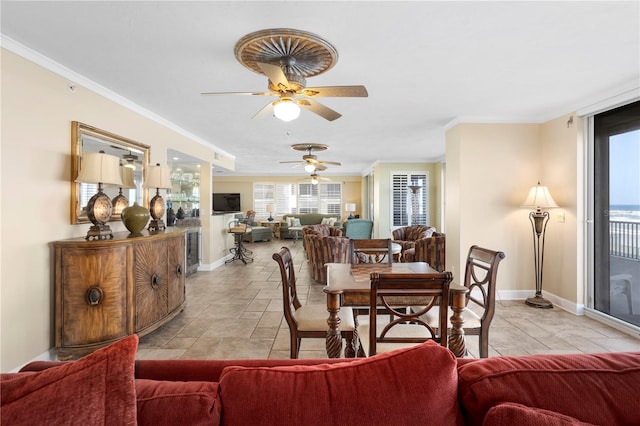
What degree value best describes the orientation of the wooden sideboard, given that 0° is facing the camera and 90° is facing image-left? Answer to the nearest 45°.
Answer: approximately 315°

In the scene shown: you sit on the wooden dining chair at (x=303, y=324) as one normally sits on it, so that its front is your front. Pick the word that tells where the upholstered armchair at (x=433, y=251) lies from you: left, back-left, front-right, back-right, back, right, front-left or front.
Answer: front-left

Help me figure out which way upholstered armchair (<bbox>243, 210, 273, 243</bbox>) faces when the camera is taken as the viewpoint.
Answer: facing to the right of the viewer

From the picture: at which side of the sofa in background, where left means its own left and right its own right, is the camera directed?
front

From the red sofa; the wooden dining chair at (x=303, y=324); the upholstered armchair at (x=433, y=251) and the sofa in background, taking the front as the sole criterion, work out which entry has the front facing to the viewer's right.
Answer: the wooden dining chair

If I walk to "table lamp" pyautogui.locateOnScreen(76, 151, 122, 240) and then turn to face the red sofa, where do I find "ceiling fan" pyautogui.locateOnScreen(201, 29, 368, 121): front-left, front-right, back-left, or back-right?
front-left

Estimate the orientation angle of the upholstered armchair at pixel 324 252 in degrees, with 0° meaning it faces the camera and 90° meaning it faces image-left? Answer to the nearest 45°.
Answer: approximately 225°

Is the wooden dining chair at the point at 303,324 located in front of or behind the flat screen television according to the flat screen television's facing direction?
in front

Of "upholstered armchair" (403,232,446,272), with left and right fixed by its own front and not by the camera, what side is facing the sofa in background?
front

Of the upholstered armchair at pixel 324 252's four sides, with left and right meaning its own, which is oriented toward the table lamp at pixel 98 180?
back
